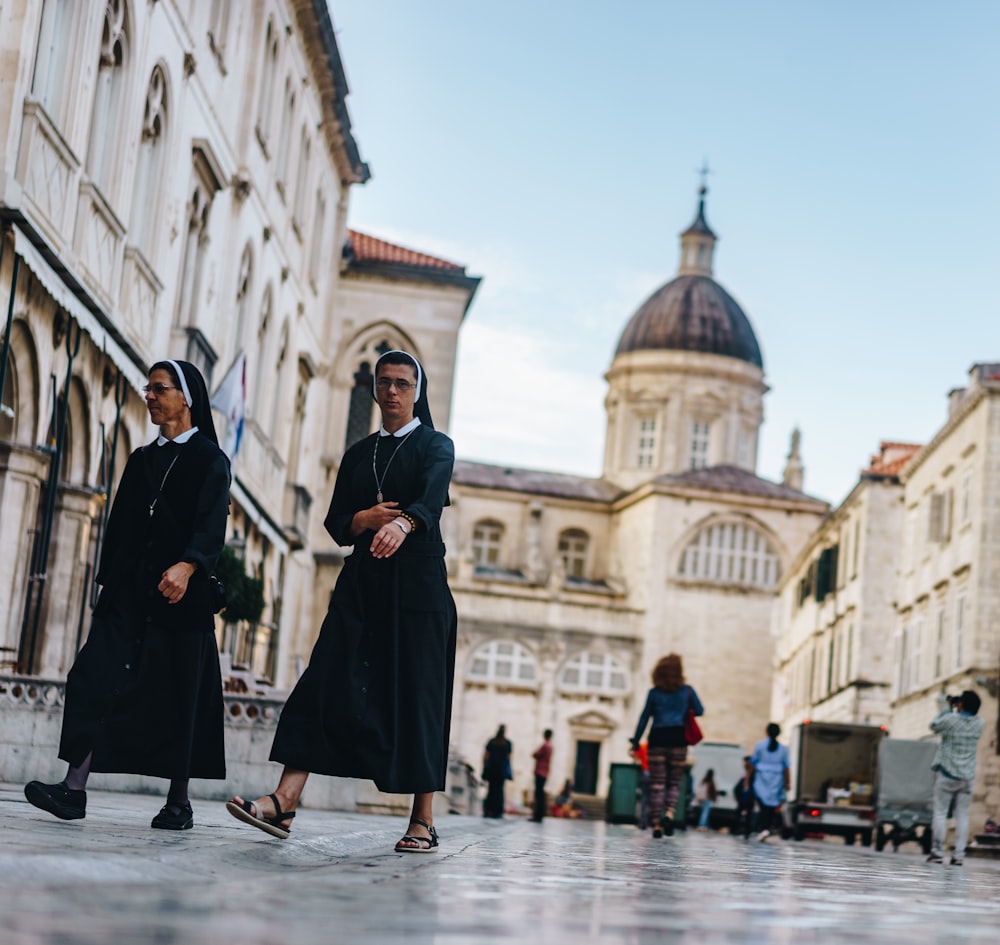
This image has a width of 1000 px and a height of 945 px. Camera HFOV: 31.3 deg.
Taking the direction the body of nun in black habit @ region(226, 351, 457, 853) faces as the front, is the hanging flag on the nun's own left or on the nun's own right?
on the nun's own right

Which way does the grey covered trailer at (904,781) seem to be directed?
away from the camera

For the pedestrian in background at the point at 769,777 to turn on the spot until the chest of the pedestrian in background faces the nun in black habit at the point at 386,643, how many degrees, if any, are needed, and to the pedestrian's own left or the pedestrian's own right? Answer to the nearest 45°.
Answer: approximately 180°

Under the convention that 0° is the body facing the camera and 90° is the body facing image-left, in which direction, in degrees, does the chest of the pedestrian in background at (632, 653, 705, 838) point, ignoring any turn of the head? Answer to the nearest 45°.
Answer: approximately 180°

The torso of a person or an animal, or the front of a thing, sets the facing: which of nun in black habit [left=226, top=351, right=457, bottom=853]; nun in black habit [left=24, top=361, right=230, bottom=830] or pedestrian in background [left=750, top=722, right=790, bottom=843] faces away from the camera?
the pedestrian in background

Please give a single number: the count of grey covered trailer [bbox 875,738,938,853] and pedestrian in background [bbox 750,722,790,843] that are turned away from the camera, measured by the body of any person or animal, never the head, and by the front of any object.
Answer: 2

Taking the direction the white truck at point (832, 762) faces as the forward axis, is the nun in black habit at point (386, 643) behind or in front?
behind

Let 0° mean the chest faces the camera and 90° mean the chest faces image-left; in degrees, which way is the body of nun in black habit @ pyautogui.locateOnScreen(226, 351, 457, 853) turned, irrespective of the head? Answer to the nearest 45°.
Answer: approximately 45°

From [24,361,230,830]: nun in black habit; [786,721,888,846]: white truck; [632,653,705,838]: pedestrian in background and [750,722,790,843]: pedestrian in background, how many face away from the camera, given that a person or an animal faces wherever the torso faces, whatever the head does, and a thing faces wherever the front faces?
3

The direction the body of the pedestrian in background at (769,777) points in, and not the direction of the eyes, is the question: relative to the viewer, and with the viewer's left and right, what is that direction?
facing away from the viewer
